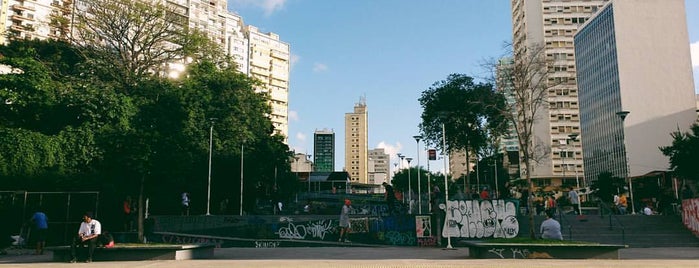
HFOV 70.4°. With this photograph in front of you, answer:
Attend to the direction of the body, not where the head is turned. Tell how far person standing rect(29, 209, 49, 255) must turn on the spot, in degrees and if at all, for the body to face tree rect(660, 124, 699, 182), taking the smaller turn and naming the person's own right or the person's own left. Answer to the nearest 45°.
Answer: approximately 90° to the person's own right

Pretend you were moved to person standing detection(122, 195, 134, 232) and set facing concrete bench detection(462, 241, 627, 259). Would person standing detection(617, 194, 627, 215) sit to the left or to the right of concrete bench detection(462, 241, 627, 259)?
left

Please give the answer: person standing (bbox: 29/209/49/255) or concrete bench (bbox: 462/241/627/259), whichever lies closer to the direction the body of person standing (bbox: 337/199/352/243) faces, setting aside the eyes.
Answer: the concrete bench

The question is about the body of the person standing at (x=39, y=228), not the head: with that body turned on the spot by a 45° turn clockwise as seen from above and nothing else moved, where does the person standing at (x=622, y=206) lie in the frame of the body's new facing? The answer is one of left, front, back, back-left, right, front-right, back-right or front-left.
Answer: front-right

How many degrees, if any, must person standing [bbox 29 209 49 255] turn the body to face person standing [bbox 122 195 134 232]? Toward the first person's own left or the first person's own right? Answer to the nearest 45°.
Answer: approximately 45° to the first person's own right

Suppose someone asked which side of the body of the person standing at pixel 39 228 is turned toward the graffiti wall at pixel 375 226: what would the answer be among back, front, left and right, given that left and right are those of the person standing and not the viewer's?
right
